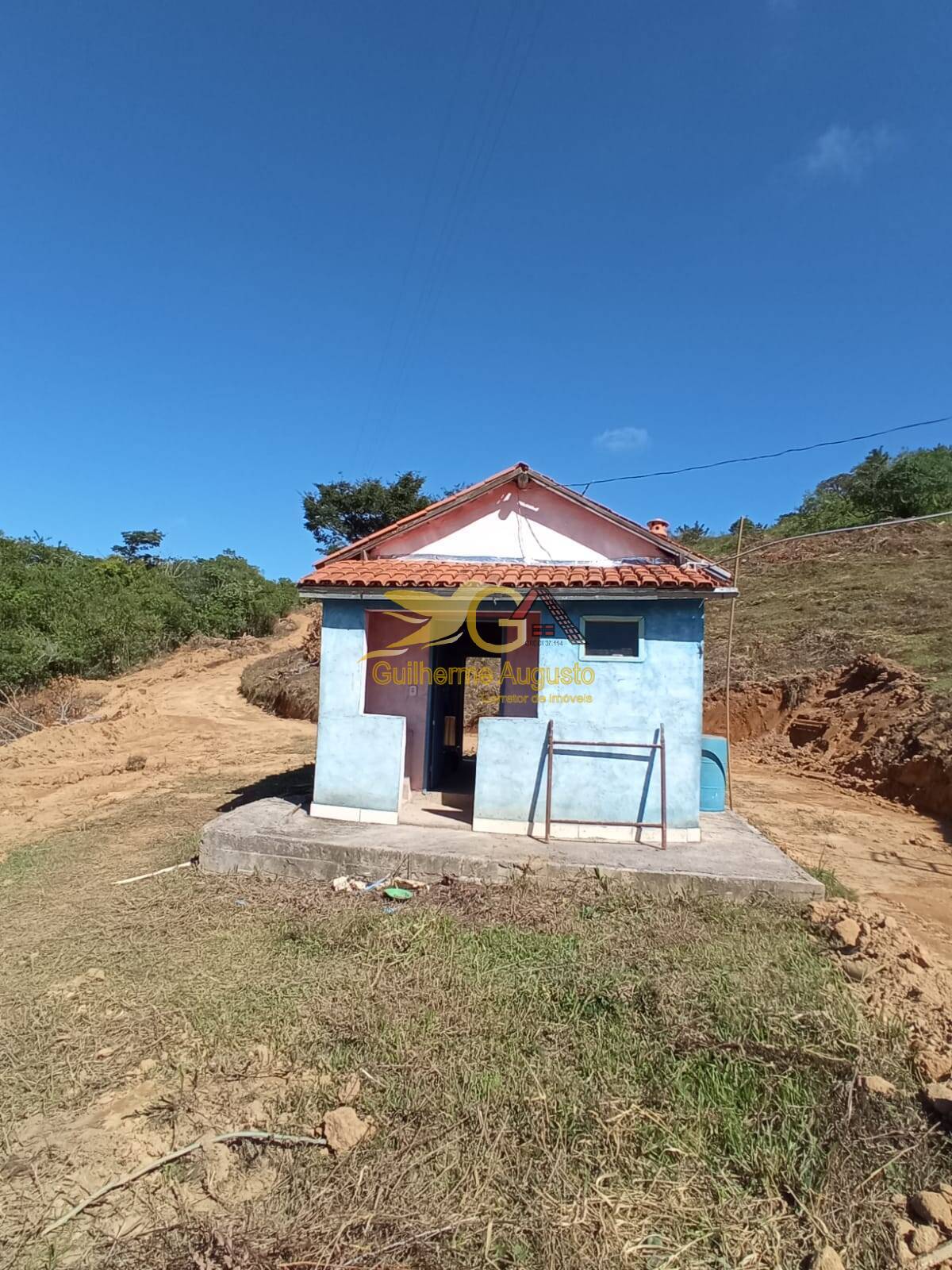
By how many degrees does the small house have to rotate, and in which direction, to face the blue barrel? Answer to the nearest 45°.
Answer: approximately 135° to its left

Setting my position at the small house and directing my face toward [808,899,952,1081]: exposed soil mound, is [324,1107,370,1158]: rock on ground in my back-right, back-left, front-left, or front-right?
front-right

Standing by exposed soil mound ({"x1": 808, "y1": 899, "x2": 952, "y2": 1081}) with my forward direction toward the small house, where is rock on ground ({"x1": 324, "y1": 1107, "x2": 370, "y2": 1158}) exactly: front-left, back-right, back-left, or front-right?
front-left

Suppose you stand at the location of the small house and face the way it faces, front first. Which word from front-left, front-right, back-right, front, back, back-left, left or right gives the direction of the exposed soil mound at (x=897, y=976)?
front-left

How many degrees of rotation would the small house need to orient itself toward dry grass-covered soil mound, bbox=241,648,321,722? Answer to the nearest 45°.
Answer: approximately 135° to its right

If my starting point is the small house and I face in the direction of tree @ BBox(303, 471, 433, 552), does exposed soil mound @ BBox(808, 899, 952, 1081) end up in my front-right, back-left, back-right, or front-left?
back-right

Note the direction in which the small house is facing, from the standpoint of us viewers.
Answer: facing the viewer

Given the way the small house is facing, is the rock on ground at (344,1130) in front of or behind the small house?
in front

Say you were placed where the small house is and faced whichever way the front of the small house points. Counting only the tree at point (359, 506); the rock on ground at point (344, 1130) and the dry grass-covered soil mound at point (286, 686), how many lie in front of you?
1

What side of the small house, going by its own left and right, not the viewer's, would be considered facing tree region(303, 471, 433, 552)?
back

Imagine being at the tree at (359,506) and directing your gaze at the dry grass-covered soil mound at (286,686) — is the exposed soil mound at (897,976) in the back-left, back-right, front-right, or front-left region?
front-left

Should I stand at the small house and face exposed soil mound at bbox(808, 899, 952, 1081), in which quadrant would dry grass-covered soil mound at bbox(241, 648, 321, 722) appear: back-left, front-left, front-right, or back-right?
back-right

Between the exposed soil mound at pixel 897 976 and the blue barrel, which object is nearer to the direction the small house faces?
the exposed soil mound

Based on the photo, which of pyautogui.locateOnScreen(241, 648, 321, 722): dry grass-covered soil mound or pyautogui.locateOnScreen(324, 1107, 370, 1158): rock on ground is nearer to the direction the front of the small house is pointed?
the rock on ground
